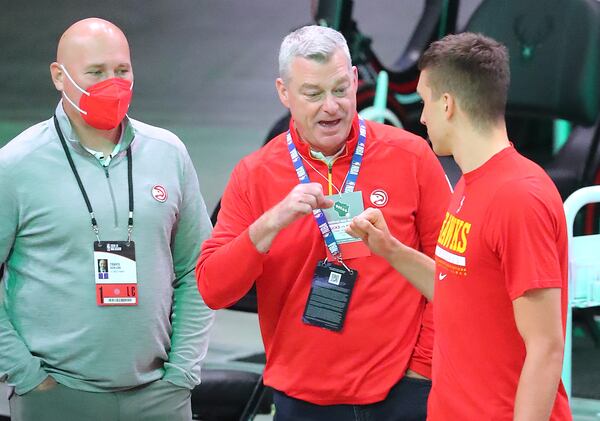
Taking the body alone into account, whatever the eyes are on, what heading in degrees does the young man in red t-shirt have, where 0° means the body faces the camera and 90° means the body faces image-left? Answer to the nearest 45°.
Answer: approximately 90°

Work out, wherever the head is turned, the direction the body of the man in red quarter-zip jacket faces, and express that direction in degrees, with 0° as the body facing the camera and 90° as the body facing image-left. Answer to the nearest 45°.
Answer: approximately 0°

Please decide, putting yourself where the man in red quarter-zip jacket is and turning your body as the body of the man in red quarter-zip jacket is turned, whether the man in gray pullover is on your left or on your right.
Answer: on your right

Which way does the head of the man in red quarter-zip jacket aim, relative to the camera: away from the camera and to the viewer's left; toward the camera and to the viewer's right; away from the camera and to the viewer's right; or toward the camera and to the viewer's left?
toward the camera and to the viewer's right

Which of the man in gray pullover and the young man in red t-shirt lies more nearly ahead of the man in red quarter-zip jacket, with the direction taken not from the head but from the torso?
the young man in red t-shirt

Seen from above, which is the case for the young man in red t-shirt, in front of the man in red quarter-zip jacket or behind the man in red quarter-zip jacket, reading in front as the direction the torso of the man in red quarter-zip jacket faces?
in front

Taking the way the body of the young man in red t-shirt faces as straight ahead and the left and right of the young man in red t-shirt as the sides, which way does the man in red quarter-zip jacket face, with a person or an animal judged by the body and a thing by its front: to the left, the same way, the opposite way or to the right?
to the left

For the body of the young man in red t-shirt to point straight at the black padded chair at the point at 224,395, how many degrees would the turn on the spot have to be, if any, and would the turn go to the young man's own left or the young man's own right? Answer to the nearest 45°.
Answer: approximately 45° to the young man's own right

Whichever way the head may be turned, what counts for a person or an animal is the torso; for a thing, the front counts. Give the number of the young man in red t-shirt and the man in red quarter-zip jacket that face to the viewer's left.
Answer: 1

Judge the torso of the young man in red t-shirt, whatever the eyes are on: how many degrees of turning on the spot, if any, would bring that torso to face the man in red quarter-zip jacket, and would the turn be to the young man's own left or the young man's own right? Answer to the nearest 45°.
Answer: approximately 45° to the young man's own right

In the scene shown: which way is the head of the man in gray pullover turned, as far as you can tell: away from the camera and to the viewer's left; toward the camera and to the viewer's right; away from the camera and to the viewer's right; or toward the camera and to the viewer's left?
toward the camera and to the viewer's right
